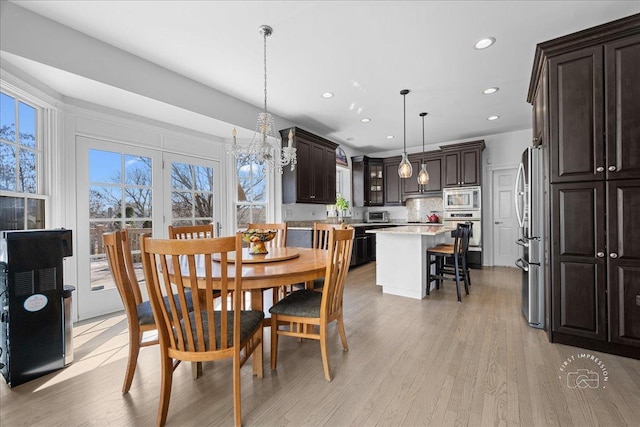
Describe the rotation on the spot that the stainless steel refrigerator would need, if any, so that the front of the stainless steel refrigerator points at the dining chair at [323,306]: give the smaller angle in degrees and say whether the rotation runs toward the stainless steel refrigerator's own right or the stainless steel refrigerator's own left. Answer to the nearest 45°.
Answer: approximately 45° to the stainless steel refrigerator's own left

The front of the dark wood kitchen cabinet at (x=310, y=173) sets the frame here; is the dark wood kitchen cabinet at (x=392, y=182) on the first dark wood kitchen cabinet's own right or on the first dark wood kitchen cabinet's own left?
on the first dark wood kitchen cabinet's own left

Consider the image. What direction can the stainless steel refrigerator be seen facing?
to the viewer's left

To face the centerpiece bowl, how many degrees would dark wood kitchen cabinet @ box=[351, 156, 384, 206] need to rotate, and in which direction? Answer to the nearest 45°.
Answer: approximately 45° to its right

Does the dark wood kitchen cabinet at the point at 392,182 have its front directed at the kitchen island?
yes

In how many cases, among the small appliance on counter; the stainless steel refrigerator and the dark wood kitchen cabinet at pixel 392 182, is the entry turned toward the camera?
2

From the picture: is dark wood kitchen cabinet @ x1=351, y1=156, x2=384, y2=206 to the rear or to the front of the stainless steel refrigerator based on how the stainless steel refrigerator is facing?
to the front

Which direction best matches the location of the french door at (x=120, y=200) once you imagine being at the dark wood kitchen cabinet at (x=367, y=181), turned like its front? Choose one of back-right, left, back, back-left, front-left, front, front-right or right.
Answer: right

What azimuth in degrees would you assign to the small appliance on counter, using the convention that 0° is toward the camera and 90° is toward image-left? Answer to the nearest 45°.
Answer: approximately 0°

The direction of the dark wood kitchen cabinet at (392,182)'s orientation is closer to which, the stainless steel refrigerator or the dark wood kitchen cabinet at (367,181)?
the stainless steel refrigerator

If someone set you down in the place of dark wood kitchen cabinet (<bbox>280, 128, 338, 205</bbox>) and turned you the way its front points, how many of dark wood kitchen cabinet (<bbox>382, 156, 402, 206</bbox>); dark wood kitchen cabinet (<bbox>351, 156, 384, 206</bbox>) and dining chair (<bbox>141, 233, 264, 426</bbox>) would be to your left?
2

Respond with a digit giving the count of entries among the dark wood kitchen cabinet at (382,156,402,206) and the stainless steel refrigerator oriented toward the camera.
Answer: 1
